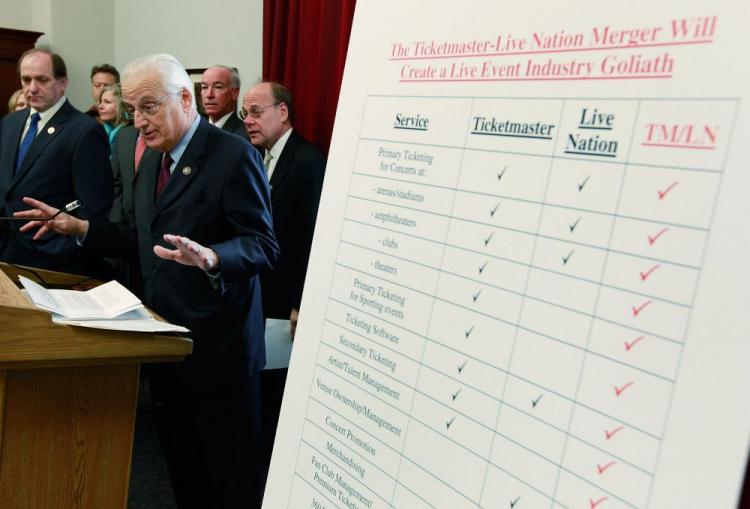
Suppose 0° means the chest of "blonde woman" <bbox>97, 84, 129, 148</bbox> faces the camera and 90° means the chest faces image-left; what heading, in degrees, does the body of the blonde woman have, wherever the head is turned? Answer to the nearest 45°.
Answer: approximately 45°

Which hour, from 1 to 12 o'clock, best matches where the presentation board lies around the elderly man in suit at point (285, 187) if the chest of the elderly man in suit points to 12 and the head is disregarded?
The presentation board is roughly at 10 o'clock from the elderly man in suit.

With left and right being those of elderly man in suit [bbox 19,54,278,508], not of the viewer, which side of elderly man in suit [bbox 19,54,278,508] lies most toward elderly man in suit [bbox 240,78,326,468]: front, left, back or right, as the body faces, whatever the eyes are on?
back

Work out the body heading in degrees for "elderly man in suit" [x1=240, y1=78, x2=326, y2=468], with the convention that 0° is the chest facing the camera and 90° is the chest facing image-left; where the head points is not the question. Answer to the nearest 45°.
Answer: approximately 45°

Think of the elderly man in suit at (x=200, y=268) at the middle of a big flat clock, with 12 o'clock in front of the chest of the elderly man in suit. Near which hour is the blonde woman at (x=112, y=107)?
The blonde woman is roughly at 4 o'clock from the elderly man in suit.

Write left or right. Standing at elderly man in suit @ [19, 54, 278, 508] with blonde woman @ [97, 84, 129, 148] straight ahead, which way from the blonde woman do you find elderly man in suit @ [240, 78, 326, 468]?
right

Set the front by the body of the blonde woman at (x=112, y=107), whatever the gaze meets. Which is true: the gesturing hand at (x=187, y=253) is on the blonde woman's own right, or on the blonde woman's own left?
on the blonde woman's own left

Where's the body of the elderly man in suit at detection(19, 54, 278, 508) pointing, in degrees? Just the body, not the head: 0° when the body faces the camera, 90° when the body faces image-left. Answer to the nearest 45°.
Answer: approximately 45°
